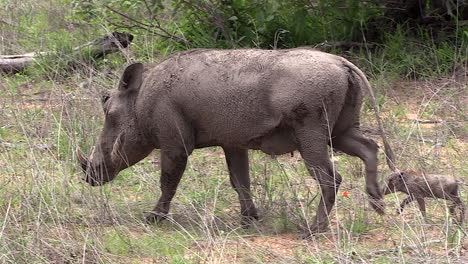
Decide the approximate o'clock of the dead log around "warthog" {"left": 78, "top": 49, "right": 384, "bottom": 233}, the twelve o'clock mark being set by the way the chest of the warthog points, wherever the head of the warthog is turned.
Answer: The dead log is roughly at 2 o'clock from the warthog.

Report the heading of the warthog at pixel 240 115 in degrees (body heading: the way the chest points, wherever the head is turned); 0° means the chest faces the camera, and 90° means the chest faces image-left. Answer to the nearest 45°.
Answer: approximately 90°

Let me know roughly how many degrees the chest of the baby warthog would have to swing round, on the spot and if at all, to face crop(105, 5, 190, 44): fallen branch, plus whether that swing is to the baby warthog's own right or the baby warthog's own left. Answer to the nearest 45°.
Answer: approximately 45° to the baby warthog's own right

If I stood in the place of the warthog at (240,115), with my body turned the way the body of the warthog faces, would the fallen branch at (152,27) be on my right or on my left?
on my right

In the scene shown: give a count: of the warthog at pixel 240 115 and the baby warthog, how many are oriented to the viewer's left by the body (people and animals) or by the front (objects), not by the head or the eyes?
2

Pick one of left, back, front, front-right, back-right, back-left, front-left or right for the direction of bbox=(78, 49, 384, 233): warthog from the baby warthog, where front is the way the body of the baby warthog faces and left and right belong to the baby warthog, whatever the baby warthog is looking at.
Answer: front

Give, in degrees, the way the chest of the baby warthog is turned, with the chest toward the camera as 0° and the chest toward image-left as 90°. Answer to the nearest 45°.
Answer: approximately 90°

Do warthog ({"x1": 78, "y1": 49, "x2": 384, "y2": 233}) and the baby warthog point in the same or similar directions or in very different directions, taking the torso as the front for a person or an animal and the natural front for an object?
same or similar directions

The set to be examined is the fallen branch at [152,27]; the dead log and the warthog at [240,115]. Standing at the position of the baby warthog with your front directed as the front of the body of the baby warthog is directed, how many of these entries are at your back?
0
